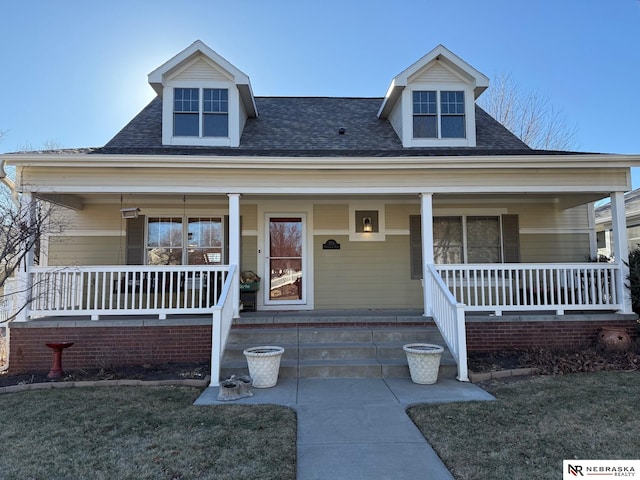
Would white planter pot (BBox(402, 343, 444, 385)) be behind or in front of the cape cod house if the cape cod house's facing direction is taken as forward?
in front

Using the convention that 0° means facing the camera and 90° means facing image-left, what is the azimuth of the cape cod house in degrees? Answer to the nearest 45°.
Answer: approximately 0°

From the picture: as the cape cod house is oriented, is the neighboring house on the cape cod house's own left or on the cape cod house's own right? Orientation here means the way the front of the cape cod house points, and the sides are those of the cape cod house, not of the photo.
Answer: on the cape cod house's own left

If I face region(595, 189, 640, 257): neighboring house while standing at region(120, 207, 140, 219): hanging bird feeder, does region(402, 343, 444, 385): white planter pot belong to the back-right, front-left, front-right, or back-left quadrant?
front-right

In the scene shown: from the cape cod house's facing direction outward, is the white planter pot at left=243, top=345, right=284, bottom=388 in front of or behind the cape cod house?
in front

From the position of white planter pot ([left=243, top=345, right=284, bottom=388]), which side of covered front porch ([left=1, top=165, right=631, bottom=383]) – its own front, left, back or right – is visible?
front

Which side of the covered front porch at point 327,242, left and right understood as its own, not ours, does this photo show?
front
